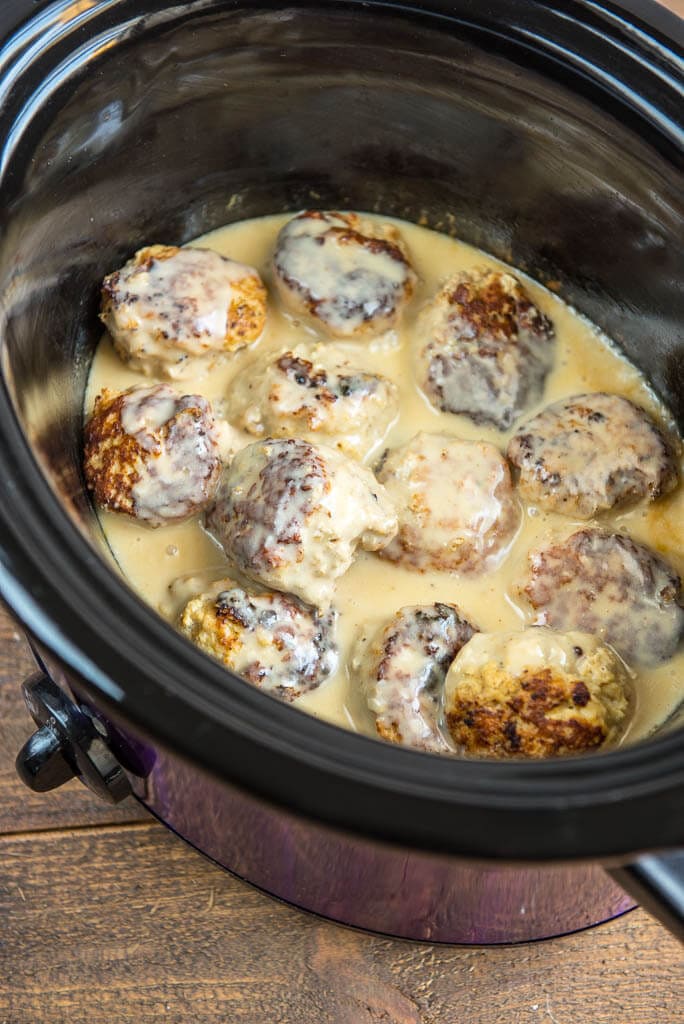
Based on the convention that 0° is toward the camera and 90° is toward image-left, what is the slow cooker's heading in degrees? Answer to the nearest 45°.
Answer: approximately 45°
